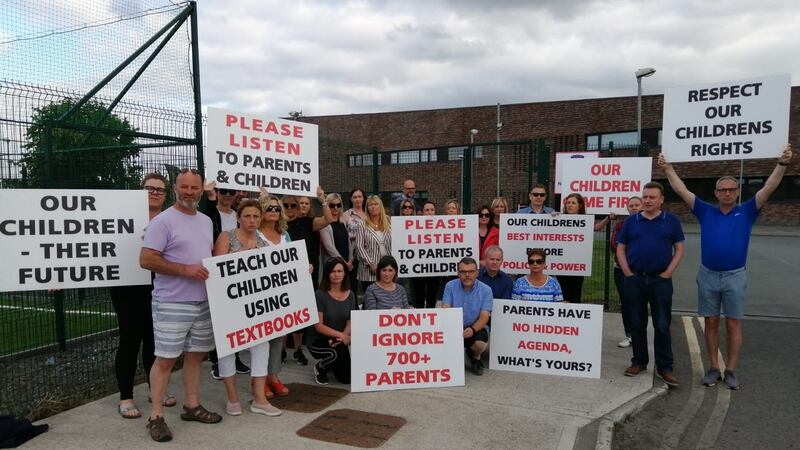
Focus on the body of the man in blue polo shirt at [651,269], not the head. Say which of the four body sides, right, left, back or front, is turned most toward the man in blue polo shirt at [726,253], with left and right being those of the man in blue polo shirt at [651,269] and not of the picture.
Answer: left

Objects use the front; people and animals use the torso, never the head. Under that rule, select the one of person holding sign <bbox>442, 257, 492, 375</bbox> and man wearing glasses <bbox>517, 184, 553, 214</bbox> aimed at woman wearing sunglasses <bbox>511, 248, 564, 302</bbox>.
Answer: the man wearing glasses

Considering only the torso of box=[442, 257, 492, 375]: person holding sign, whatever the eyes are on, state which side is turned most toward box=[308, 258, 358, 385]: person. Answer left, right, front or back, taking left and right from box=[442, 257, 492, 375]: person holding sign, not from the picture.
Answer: right

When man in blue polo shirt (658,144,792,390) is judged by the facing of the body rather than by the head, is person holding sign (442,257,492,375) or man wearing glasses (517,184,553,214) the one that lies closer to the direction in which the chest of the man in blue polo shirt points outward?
the person holding sign

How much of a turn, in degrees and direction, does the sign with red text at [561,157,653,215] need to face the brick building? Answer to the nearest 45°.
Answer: approximately 180°

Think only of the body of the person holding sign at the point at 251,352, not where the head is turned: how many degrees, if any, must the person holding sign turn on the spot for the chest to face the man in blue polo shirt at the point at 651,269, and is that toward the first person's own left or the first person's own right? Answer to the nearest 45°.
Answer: approximately 45° to the first person's own left

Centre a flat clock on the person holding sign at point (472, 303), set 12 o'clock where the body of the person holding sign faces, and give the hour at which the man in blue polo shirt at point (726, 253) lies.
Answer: The man in blue polo shirt is roughly at 9 o'clock from the person holding sign.
